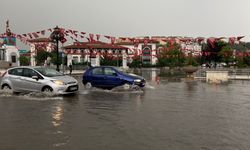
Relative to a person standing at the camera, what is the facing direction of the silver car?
facing the viewer and to the right of the viewer

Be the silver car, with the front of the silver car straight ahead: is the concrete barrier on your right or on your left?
on your left

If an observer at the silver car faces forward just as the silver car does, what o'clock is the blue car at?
The blue car is roughly at 10 o'clock from the silver car.
